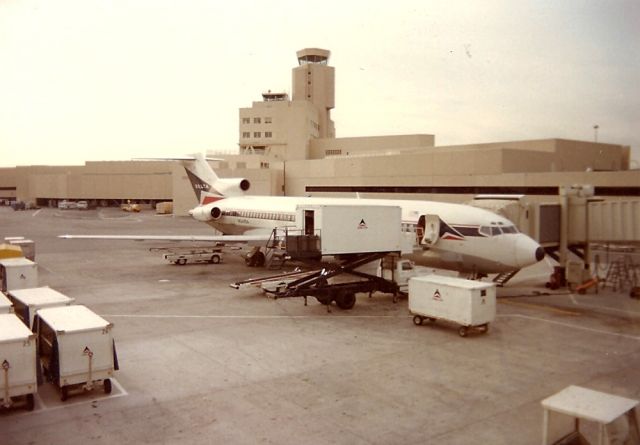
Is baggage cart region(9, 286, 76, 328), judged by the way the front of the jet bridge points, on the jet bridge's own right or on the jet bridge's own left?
on the jet bridge's own left

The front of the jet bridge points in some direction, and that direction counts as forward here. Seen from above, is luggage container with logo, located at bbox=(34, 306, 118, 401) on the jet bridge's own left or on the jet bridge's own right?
on the jet bridge's own left

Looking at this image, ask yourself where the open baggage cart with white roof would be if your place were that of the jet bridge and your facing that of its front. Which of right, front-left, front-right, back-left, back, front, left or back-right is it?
left

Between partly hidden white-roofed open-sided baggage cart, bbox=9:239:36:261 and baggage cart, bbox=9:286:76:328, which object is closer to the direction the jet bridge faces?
the partly hidden white-roofed open-sided baggage cart

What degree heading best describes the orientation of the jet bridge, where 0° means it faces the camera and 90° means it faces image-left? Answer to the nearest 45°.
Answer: approximately 90°

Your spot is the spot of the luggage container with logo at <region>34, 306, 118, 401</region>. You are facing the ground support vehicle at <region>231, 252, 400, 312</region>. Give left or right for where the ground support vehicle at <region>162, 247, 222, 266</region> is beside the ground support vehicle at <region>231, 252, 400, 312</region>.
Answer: left

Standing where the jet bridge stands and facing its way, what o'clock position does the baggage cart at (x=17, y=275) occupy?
The baggage cart is roughly at 11 o'clock from the jet bridge.

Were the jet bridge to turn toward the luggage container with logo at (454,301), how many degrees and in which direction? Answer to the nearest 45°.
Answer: approximately 90° to its left

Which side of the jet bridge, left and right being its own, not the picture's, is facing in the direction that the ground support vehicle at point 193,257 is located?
front

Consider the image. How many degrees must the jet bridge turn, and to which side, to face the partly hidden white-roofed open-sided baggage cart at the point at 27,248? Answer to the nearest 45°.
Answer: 0° — it already faces it

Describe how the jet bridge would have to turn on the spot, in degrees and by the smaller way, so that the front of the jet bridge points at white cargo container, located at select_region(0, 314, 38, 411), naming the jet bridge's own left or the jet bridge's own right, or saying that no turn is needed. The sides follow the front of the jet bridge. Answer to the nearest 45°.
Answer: approximately 45° to the jet bridge's own left
